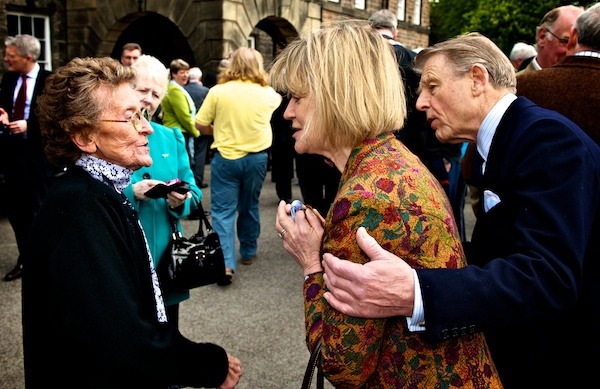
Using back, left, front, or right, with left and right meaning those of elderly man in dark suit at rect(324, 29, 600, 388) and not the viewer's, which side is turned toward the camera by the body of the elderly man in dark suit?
left

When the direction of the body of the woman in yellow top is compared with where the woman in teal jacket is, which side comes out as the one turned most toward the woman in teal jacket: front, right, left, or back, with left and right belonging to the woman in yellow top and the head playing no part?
back

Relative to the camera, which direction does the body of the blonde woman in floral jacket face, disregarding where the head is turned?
to the viewer's left

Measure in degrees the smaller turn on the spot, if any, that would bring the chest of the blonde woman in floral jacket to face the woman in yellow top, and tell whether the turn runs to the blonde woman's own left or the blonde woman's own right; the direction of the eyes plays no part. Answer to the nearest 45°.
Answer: approximately 90° to the blonde woman's own right

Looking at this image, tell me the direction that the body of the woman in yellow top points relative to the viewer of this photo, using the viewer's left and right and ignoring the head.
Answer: facing away from the viewer

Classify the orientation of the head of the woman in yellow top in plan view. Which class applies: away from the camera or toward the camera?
away from the camera

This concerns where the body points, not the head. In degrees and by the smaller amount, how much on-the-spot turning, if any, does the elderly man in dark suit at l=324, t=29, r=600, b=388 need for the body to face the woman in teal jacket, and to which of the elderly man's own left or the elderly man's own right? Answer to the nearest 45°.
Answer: approximately 45° to the elderly man's own right

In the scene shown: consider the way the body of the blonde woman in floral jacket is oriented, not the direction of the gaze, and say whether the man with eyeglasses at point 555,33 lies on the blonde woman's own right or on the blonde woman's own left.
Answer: on the blonde woman's own right

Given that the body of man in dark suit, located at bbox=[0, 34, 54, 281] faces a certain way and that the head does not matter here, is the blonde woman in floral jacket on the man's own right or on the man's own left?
on the man's own left

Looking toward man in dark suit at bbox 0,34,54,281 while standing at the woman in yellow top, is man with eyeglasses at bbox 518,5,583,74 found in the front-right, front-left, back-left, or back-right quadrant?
back-left
